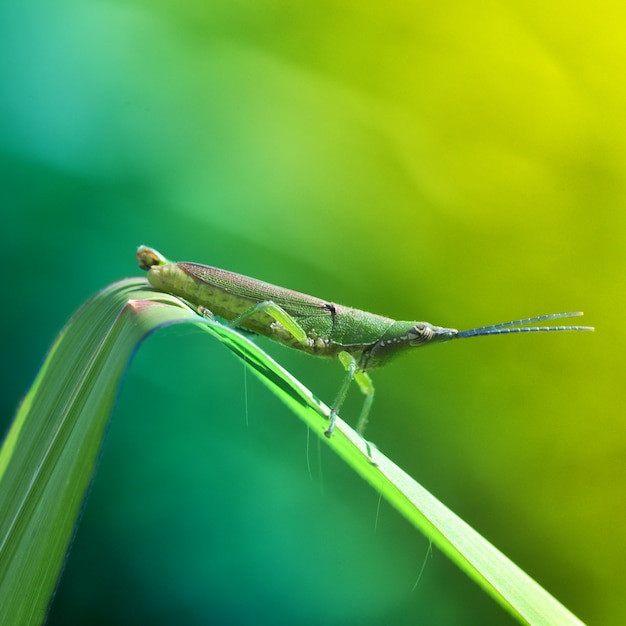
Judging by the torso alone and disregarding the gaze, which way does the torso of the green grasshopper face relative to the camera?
to the viewer's right
